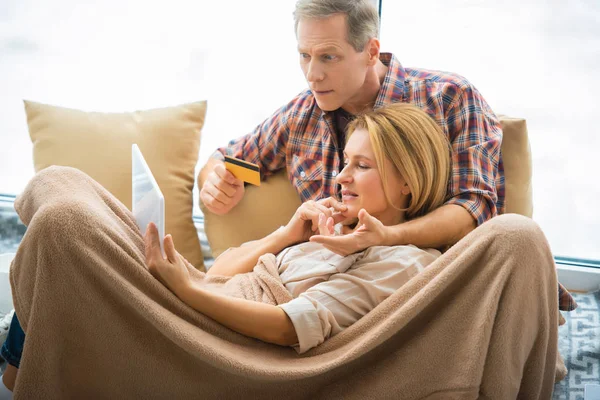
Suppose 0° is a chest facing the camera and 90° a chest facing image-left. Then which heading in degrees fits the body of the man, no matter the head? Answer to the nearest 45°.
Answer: approximately 45°

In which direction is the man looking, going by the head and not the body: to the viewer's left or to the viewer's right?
to the viewer's left
